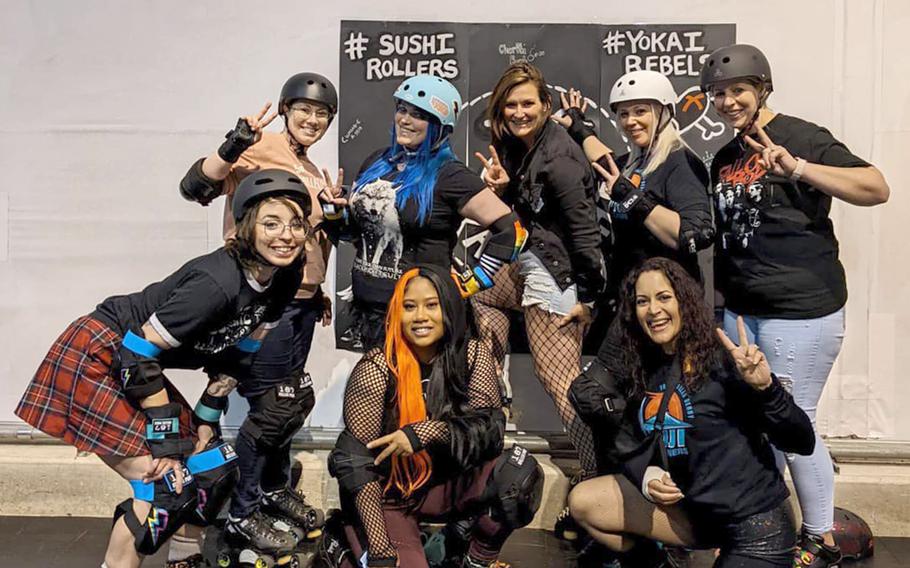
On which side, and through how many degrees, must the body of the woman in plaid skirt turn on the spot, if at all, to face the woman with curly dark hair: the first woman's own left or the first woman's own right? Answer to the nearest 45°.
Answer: approximately 45° to the first woman's own left

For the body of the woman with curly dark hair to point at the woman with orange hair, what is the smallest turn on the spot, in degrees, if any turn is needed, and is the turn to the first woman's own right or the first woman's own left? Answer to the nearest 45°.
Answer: approximately 45° to the first woman's own right

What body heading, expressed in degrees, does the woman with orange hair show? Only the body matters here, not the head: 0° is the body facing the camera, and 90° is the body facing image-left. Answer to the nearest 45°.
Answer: approximately 0°

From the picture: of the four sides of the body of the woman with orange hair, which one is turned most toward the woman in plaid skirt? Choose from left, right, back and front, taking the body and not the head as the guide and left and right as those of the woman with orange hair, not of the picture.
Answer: right

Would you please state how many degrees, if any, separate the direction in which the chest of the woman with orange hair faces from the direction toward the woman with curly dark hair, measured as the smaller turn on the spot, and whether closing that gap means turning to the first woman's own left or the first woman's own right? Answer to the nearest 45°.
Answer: approximately 90° to the first woman's own left

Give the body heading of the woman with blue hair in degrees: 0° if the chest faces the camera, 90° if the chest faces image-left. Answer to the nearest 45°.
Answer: approximately 45°
